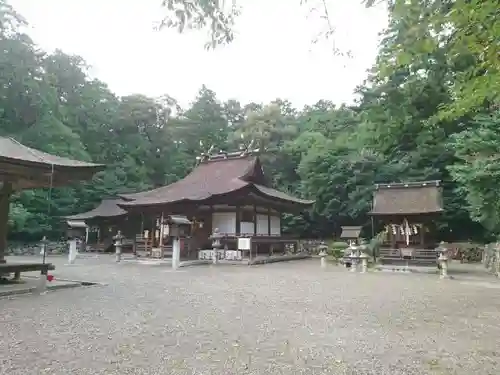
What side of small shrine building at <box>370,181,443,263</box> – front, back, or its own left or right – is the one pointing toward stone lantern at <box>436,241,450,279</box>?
front

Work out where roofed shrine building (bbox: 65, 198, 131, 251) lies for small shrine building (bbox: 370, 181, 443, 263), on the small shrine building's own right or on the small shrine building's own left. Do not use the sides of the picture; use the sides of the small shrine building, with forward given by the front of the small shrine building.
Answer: on the small shrine building's own right

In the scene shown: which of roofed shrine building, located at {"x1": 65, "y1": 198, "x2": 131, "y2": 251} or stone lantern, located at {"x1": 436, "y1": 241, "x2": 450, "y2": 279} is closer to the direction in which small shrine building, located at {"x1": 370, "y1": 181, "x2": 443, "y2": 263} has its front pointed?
the stone lantern

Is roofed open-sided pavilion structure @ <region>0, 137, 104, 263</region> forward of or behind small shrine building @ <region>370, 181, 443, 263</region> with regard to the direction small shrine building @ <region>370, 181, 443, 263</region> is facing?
forward

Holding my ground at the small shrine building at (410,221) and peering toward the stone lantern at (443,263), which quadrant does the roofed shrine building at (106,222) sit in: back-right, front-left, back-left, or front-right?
back-right

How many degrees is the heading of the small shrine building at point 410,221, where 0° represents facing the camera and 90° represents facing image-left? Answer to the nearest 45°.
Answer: approximately 0°

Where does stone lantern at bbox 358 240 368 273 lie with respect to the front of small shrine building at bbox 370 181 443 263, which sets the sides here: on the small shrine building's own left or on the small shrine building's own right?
on the small shrine building's own right
